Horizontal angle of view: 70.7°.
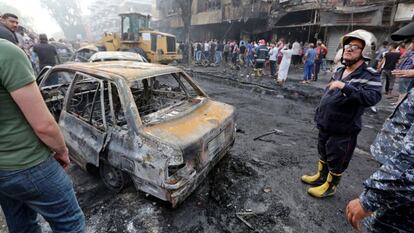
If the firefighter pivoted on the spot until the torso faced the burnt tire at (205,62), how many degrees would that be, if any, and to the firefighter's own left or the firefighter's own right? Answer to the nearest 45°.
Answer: approximately 90° to the firefighter's own right

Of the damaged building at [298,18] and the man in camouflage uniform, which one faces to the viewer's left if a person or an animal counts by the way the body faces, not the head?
the man in camouflage uniform

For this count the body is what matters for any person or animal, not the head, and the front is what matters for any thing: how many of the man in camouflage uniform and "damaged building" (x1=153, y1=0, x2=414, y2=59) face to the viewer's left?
1

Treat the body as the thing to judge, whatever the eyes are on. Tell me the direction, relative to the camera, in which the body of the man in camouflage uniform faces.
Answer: to the viewer's left

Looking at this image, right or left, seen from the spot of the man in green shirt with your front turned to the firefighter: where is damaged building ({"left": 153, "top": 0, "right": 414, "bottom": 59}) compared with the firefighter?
left

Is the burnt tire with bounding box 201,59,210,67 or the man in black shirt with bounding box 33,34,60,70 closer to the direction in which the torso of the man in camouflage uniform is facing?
the man in black shirt
